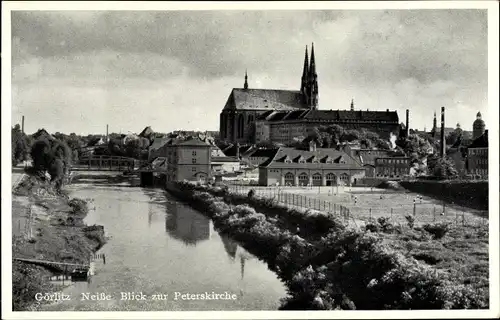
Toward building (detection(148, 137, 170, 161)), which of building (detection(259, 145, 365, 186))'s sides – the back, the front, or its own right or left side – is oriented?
right

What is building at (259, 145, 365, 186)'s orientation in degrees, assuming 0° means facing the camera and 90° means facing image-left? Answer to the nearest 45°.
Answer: approximately 0°

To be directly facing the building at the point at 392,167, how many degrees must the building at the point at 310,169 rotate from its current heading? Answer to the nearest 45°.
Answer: approximately 90° to its left

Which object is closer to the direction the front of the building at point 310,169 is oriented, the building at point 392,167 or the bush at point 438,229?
the bush
